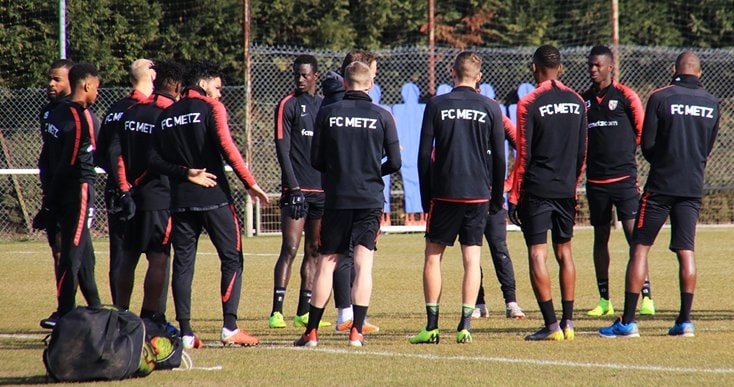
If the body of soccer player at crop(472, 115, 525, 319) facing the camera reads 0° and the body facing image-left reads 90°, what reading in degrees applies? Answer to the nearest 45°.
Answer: approximately 0°

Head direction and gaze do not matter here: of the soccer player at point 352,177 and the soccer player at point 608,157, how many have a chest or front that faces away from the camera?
1

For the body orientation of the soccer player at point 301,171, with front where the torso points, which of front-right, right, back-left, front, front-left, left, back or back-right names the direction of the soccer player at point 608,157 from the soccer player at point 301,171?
front-left

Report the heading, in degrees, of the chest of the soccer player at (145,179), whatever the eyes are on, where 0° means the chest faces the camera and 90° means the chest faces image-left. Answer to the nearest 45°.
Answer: approximately 225°

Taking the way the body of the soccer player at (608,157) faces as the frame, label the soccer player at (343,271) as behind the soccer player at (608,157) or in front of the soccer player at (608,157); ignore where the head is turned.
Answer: in front

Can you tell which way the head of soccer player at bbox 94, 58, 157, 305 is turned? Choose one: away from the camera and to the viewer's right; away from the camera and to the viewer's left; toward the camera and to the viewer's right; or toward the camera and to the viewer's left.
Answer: away from the camera and to the viewer's right

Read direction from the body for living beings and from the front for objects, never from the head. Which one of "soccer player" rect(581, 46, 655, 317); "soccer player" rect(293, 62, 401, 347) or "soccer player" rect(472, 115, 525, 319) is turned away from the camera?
"soccer player" rect(293, 62, 401, 347)

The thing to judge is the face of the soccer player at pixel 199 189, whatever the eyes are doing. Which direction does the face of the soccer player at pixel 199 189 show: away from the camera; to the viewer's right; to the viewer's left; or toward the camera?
to the viewer's right

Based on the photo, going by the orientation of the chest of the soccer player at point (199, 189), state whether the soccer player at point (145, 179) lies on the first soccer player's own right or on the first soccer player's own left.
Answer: on the first soccer player's own left

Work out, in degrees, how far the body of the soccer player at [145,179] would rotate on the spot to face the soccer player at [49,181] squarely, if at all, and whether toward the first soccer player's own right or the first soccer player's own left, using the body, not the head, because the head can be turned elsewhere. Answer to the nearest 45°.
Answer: approximately 90° to the first soccer player's own left

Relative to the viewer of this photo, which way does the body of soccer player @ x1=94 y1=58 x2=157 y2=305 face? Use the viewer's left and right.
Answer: facing away from the viewer and to the right of the viewer

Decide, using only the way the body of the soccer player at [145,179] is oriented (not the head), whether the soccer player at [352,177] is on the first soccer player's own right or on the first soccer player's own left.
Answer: on the first soccer player's own right

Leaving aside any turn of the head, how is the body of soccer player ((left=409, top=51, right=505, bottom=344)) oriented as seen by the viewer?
away from the camera

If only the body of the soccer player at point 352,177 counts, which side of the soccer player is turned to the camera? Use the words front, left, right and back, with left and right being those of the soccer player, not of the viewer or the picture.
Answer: back

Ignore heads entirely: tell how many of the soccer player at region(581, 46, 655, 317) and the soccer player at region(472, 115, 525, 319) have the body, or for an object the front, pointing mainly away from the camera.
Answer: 0
